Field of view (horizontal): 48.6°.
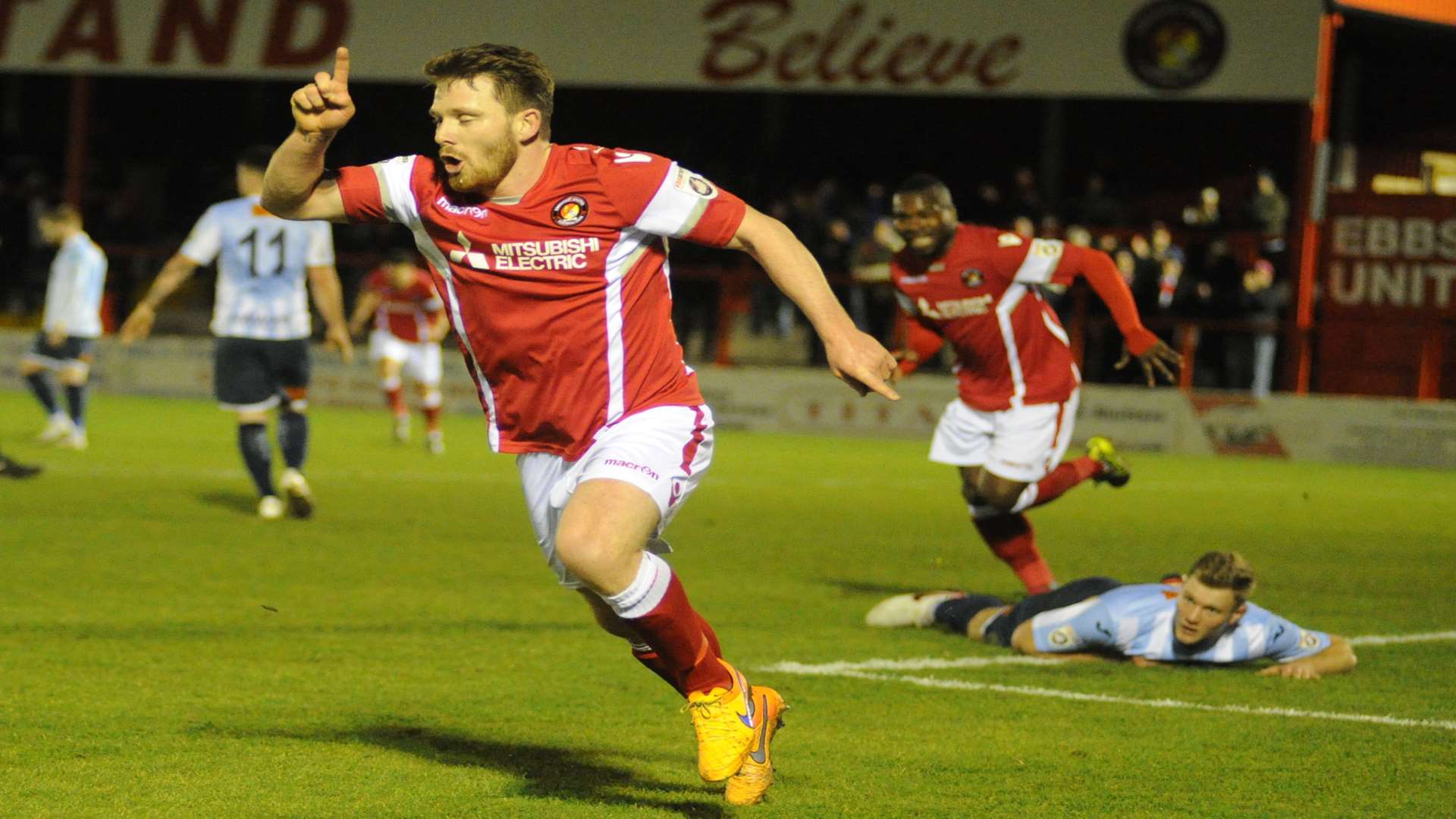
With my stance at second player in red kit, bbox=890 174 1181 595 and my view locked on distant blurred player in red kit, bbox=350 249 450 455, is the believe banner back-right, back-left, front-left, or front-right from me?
front-right

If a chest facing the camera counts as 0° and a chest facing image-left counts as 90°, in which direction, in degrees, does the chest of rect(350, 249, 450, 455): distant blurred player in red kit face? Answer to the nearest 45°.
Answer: approximately 0°

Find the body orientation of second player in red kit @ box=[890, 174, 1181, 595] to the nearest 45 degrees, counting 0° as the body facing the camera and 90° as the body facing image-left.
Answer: approximately 45°

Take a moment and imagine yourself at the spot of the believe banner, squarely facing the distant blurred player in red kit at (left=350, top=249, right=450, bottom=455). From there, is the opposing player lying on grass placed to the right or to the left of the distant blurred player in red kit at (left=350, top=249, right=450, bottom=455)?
left

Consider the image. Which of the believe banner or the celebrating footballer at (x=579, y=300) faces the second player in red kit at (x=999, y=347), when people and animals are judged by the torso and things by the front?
the believe banner

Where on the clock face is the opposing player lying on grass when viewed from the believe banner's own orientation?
The opposing player lying on grass is roughly at 12 o'clock from the believe banner.

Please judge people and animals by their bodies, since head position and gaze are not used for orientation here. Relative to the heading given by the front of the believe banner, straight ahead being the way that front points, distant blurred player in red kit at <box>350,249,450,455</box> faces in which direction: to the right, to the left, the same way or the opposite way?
the same way

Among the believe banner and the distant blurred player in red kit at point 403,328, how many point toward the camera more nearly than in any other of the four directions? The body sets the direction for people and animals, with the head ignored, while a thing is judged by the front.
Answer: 2

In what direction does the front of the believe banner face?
toward the camera

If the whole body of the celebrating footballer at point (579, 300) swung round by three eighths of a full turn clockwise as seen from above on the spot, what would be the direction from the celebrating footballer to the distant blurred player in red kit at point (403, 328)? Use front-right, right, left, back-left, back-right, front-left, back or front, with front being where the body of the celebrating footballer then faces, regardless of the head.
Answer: front

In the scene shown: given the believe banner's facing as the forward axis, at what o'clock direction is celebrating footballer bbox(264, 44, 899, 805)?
The celebrating footballer is roughly at 12 o'clock from the believe banner.

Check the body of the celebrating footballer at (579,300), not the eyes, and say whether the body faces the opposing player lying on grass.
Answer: no

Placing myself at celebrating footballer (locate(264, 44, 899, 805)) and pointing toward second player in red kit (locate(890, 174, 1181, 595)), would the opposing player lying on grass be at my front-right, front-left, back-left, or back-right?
front-right

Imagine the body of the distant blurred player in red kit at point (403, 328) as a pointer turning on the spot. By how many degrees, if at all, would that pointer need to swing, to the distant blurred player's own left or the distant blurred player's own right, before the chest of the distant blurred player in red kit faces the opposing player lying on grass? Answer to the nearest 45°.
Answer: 0° — they already face them

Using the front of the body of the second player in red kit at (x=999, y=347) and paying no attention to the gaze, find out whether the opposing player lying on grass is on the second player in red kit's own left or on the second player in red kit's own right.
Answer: on the second player in red kit's own left

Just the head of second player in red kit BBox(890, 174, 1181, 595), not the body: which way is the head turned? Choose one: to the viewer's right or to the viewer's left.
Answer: to the viewer's left

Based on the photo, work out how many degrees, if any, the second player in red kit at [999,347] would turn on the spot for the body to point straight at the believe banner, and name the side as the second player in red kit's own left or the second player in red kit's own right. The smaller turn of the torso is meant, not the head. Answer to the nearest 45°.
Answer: approximately 135° to the second player in red kit's own right

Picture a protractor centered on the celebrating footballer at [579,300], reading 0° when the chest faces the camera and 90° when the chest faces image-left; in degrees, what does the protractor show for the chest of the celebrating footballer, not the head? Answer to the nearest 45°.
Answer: approximately 45°
